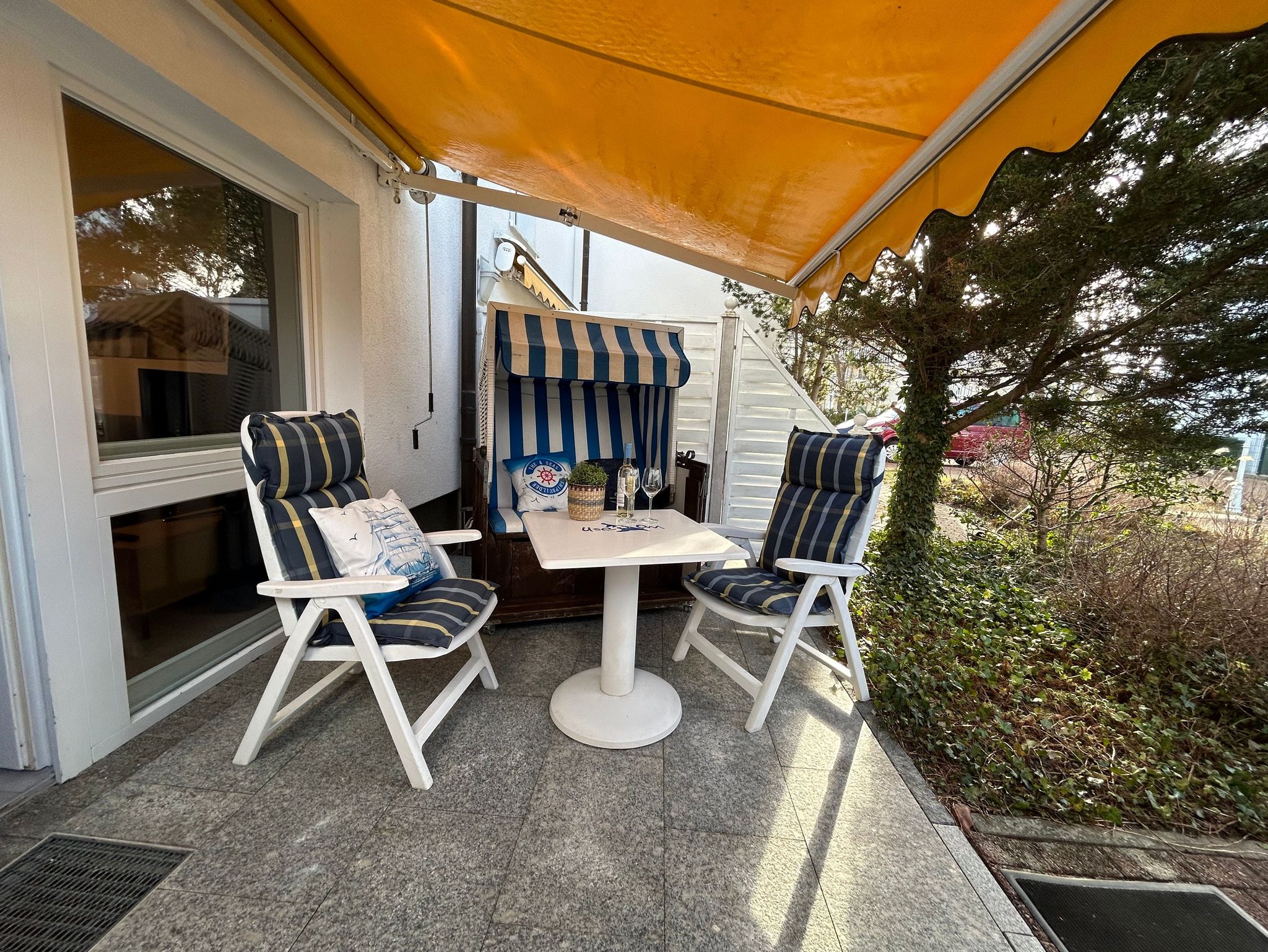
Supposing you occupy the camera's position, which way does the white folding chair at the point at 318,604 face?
facing the viewer and to the right of the viewer

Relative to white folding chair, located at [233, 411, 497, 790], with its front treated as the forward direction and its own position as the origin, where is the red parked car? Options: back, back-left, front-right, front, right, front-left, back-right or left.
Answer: front-left

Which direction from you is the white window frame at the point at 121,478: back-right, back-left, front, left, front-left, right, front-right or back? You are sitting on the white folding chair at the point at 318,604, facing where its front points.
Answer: back

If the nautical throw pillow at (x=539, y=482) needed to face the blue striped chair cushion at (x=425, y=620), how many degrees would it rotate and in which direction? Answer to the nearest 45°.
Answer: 0° — it already faces it

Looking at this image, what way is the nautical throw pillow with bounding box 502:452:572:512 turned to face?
toward the camera

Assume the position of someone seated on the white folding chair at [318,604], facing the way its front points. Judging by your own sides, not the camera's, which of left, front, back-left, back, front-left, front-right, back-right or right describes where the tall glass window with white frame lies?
back

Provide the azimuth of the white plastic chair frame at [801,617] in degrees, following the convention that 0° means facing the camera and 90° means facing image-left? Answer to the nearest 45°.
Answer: approximately 45°

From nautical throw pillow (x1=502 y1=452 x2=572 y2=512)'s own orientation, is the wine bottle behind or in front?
in front

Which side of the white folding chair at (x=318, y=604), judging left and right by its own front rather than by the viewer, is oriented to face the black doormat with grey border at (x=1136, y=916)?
front

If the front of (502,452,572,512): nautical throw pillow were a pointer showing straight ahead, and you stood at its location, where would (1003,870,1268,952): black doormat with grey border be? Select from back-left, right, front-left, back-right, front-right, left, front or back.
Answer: front-left

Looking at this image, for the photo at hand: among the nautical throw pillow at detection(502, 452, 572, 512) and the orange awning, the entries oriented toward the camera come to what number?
1

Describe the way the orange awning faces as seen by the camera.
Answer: facing to the right of the viewer

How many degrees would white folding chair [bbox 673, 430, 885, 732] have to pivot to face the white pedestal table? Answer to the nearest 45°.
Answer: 0° — it already faces it

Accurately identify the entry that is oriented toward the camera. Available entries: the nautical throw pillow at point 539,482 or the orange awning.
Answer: the nautical throw pillow
